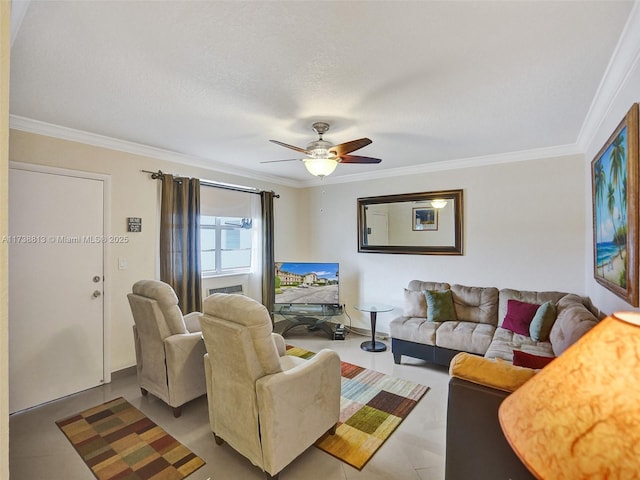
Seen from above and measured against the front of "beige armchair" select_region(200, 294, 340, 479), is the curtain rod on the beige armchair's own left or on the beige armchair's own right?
on the beige armchair's own left

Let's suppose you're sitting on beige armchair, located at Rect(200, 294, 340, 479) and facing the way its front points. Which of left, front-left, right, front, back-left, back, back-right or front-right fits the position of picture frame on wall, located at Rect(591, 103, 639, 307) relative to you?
front-right

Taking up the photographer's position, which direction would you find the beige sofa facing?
facing the viewer and to the left of the viewer

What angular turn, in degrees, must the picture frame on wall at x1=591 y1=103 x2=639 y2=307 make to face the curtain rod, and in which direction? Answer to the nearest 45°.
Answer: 0° — it already faces it

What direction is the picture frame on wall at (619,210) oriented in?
to the viewer's left

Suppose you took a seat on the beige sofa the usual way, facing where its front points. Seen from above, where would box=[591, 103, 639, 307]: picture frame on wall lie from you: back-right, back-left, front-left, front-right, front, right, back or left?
left

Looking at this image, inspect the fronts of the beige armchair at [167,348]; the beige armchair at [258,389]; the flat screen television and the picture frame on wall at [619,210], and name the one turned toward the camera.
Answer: the flat screen television

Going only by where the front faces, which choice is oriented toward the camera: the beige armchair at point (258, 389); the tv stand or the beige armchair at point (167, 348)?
the tv stand

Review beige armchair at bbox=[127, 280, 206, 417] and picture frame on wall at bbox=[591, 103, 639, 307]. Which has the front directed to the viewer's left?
the picture frame on wall

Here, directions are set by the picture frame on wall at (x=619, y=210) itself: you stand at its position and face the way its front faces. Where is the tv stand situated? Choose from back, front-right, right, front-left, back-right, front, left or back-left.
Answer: front

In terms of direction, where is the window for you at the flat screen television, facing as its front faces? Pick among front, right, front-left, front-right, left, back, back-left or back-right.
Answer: right

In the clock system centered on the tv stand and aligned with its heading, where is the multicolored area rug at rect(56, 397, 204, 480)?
The multicolored area rug is roughly at 1 o'clock from the tv stand.

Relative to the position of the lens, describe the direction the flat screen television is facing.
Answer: facing the viewer

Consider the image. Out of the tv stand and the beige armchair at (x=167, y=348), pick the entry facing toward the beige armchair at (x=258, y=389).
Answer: the tv stand

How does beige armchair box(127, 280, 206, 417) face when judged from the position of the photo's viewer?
facing away from the viewer and to the right of the viewer
